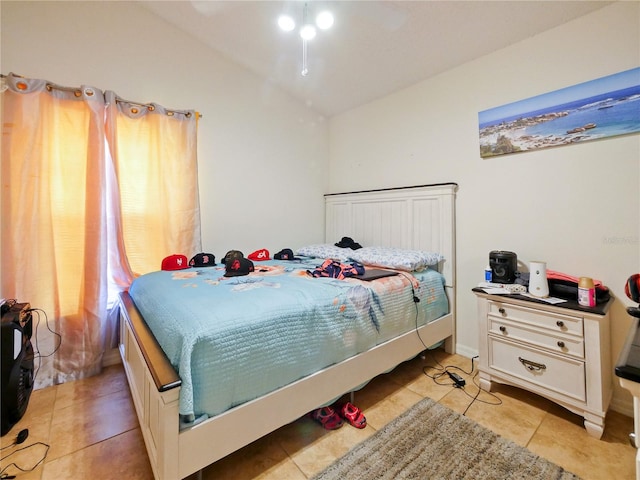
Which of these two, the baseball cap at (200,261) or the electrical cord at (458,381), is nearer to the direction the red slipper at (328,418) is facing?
the electrical cord

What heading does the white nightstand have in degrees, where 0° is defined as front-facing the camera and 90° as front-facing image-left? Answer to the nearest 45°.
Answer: approximately 45°

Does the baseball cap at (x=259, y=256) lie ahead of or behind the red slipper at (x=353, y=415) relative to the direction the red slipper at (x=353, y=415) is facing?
behind

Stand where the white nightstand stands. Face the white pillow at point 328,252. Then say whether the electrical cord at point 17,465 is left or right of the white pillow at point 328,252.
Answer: left

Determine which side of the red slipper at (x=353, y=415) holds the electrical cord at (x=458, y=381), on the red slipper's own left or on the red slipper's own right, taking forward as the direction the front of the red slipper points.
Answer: on the red slipper's own left
